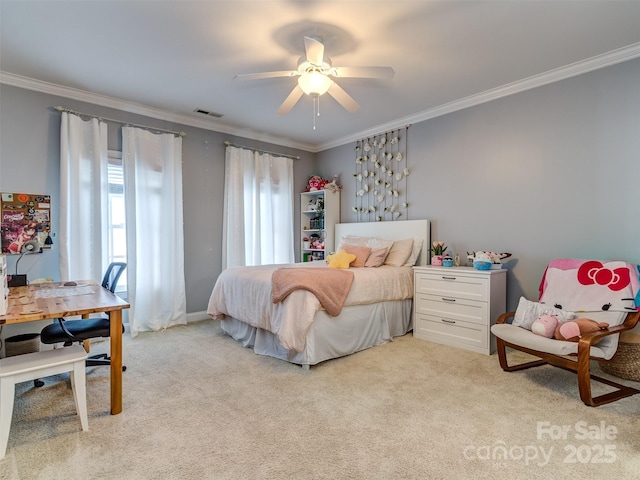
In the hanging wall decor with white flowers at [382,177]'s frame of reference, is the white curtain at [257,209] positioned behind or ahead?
ahead

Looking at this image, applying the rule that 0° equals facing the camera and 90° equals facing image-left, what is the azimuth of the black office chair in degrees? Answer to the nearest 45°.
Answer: approximately 90°

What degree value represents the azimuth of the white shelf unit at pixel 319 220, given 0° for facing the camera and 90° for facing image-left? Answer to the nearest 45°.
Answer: approximately 45°

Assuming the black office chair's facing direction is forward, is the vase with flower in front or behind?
behind

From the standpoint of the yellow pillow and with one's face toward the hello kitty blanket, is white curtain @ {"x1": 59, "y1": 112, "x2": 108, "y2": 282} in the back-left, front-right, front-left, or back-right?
back-right

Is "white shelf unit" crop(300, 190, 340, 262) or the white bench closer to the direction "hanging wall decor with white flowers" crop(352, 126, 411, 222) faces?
the white bench

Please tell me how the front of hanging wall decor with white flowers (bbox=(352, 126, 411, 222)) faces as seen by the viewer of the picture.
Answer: facing the viewer and to the left of the viewer

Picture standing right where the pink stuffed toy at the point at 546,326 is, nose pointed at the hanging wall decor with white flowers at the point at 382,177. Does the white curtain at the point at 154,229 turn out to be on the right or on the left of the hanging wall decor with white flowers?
left
